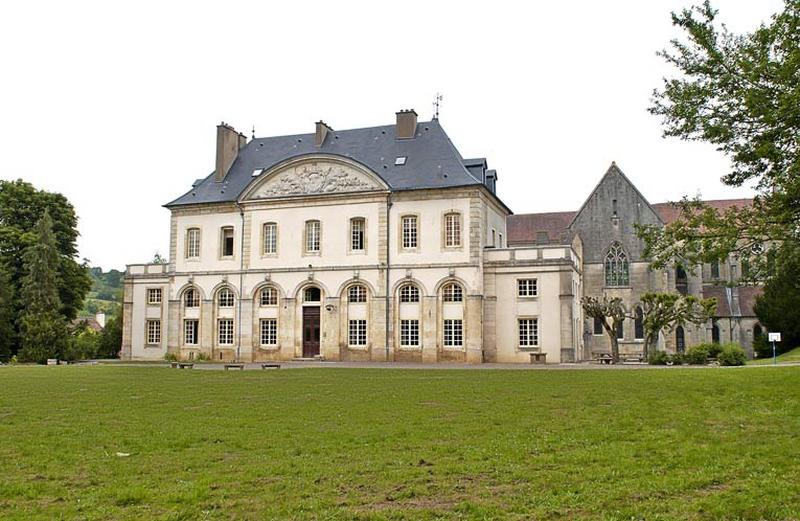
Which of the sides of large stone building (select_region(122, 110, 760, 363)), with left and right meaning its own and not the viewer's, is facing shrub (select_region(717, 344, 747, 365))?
left

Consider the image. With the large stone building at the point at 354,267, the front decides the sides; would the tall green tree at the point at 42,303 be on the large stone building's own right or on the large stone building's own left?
on the large stone building's own right

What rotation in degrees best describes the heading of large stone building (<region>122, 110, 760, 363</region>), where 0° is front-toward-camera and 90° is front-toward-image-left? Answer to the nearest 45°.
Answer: approximately 0°

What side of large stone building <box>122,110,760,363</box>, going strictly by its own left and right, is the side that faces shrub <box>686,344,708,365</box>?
left

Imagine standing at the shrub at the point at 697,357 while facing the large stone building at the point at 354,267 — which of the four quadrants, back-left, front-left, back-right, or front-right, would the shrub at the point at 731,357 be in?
back-left
